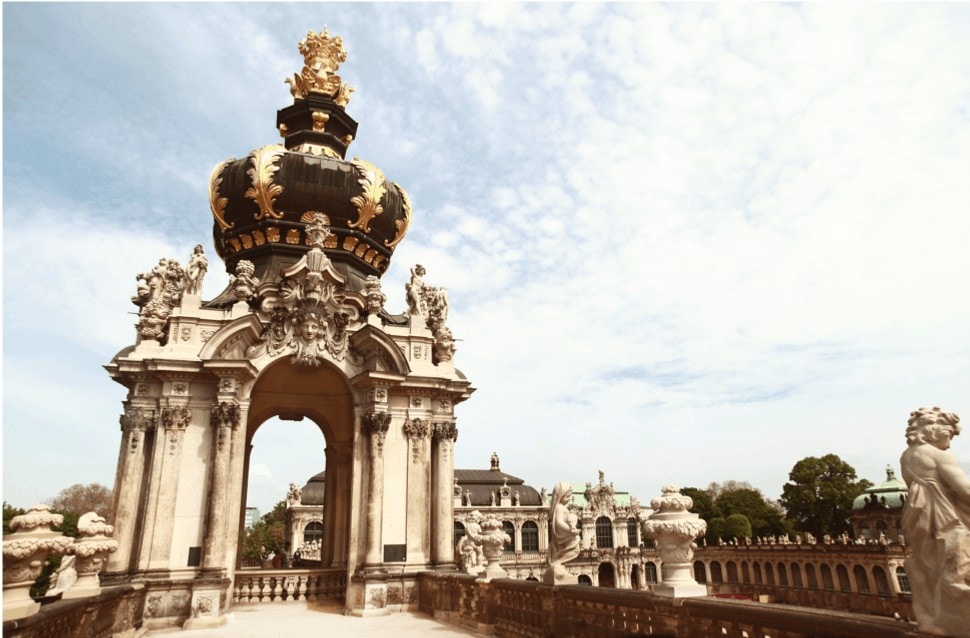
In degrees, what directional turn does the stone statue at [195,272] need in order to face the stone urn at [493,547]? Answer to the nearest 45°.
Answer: approximately 45° to its left

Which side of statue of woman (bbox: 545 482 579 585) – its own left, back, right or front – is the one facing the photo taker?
right

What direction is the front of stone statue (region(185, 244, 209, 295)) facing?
toward the camera

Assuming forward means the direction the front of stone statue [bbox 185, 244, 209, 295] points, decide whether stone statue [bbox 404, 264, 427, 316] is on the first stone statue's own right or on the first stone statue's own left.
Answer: on the first stone statue's own left
